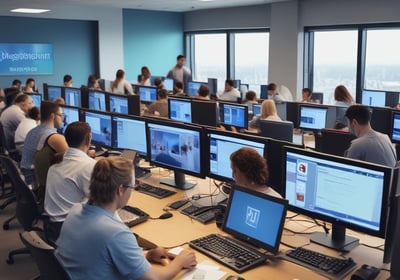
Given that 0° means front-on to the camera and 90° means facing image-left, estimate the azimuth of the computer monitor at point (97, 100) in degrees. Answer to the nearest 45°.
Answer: approximately 45°

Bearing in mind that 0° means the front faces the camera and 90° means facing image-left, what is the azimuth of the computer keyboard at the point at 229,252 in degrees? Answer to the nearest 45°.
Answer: approximately 45°

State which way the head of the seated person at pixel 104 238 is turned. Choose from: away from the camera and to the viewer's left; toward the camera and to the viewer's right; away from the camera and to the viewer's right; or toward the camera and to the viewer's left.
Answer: away from the camera and to the viewer's right

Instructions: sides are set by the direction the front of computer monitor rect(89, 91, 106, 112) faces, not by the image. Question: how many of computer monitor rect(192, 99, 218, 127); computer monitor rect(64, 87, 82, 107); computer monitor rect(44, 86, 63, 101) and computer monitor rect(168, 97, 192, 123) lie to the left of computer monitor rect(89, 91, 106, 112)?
2

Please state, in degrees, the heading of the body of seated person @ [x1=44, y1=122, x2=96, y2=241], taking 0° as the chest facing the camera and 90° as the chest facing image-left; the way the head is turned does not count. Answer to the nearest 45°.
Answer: approximately 225°

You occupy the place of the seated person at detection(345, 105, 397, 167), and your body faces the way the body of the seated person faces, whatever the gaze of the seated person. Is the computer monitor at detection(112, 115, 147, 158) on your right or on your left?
on your left

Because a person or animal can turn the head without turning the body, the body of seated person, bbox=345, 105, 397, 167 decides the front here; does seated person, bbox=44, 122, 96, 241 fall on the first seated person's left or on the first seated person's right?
on the first seated person's left

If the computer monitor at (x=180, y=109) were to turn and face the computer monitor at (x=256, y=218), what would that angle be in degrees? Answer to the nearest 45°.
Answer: approximately 45° to its left

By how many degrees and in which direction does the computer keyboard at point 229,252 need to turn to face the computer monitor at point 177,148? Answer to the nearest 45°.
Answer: approximately 135° to its right

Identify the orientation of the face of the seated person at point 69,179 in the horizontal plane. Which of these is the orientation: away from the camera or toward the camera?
away from the camera
